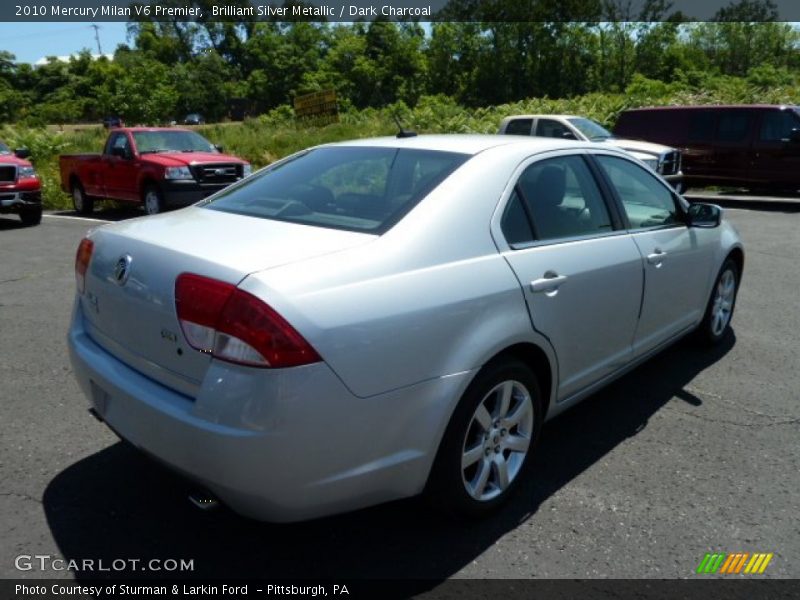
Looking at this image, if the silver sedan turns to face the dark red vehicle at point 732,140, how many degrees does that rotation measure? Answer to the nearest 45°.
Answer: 0° — it already faces it

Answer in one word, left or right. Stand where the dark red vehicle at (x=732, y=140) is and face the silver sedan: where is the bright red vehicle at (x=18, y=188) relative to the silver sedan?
right

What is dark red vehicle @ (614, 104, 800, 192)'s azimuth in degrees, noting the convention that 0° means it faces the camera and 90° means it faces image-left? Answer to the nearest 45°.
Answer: approximately 270°

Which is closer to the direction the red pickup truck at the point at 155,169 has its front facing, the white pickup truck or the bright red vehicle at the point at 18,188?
the white pickup truck

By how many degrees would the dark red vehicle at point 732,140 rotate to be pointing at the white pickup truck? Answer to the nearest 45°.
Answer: approximately 135° to its right

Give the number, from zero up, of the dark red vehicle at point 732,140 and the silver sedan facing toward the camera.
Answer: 0

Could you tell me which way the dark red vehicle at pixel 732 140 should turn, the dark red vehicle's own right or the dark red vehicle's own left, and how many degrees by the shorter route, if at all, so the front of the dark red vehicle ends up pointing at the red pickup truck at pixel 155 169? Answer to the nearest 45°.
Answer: approximately 135° to the dark red vehicle's own right

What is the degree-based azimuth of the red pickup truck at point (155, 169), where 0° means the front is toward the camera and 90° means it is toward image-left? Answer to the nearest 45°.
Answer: approximately 315°

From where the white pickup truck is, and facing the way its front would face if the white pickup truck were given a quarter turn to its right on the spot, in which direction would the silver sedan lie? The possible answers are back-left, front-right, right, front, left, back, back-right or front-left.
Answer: front-left

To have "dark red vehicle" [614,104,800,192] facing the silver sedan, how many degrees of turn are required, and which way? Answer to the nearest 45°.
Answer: approximately 90° to its right
